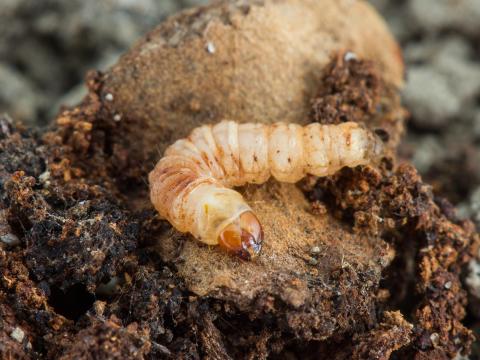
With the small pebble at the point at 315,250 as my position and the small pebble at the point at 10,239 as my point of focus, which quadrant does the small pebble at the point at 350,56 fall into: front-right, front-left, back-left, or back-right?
back-right

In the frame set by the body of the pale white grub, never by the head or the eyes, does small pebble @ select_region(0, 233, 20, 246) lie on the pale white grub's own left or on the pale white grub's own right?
on the pale white grub's own right

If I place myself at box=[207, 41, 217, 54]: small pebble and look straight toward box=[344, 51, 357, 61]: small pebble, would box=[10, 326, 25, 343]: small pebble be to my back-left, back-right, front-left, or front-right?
back-right

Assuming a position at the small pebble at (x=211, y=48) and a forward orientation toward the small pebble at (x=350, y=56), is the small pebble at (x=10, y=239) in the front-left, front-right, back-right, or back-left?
back-right

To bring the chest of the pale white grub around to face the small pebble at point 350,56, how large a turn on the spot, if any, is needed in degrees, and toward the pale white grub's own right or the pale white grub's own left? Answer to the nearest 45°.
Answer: approximately 90° to the pale white grub's own left
